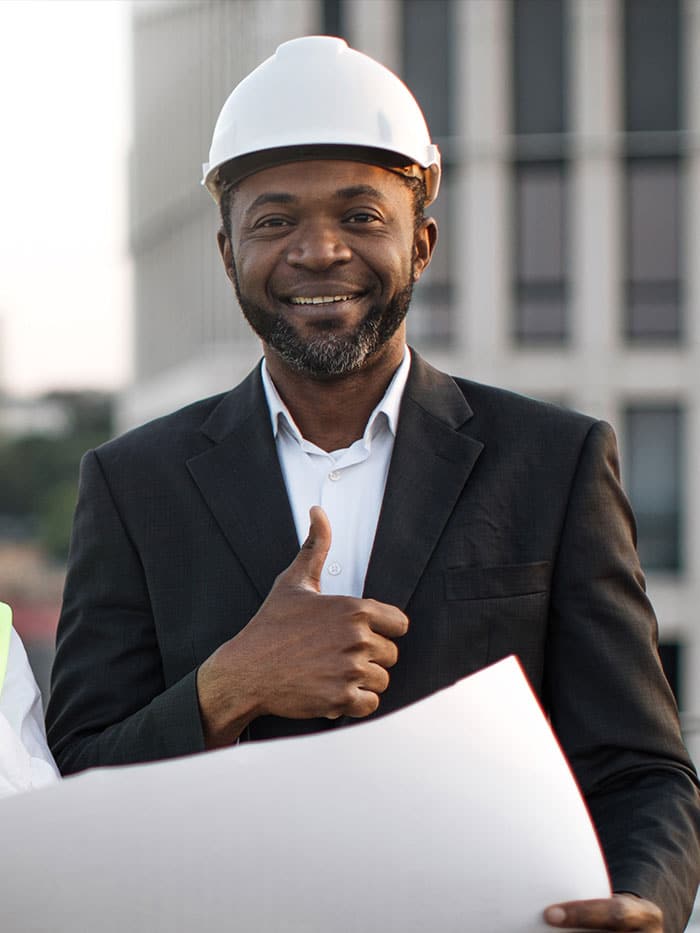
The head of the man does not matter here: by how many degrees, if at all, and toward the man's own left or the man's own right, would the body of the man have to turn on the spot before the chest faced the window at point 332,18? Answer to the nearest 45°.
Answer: approximately 180°

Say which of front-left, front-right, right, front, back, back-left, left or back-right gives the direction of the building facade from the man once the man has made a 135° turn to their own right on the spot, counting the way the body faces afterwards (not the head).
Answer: front-right

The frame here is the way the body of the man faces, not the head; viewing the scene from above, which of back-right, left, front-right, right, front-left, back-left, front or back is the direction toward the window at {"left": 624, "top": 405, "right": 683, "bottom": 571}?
back

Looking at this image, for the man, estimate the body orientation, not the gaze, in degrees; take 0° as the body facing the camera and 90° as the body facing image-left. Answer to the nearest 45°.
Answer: approximately 0°

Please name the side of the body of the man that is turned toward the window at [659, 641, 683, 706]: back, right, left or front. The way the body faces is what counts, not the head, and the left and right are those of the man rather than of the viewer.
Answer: back

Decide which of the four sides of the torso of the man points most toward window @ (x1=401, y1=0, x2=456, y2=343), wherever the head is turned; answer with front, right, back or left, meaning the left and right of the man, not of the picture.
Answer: back
